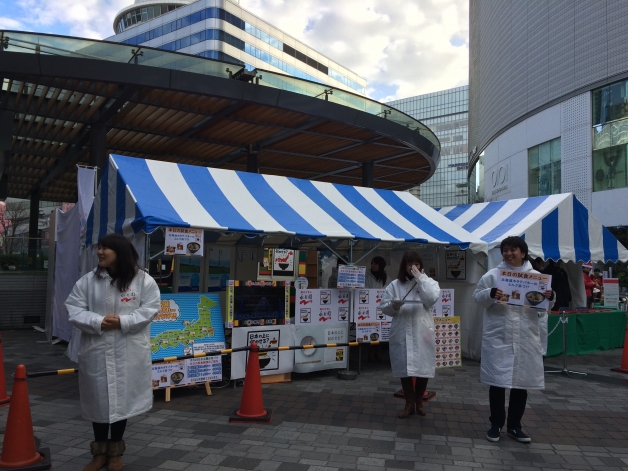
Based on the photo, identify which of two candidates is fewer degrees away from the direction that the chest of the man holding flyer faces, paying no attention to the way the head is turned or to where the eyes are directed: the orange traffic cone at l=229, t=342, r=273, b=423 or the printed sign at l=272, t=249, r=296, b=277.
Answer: the orange traffic cone

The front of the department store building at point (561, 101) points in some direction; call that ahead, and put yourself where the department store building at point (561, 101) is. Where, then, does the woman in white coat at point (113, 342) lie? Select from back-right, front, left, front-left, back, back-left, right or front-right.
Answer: front-left

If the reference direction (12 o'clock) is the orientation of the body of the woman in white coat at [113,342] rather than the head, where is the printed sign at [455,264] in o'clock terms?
The printed sign is roughly at 8 o'clock from the woman in white coat.

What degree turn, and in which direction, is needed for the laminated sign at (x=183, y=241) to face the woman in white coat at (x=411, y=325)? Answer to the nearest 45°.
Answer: approximately 45° to its left

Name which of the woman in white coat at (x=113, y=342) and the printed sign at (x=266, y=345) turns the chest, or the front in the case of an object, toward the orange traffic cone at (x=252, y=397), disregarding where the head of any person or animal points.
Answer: the printed sign

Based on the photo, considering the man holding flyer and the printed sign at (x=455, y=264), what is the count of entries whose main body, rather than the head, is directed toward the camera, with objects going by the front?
2

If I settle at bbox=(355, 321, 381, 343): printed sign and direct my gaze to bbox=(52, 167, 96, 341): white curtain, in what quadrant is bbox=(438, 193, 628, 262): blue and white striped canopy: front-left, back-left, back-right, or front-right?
back-right

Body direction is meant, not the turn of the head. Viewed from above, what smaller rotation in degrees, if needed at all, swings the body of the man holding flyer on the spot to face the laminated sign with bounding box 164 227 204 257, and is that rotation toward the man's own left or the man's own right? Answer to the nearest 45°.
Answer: approximately 90° to the man's own right

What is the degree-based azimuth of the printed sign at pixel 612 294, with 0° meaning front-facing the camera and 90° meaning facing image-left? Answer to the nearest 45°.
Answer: approximately 0°

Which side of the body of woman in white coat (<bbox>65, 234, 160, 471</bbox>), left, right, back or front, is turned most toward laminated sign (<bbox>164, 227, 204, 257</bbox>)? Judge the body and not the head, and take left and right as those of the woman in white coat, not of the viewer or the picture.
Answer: back
